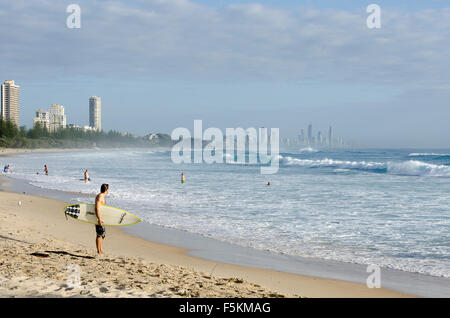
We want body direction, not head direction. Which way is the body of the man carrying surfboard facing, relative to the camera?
to the viewer's right
